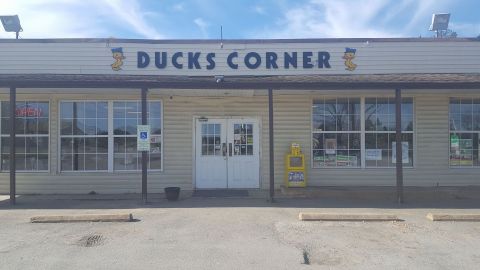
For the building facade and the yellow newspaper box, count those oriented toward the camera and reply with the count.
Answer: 2

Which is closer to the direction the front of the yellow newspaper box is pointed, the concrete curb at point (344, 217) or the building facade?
the concrete curb

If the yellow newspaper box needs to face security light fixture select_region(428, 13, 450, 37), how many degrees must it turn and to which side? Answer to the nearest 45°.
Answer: approximately 135° to its left

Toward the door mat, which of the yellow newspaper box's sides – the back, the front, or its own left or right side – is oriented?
right

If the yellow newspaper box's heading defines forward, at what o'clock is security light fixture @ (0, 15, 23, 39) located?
The security light fixture is roughly at 3 o'clock from the yellow newspaper box.

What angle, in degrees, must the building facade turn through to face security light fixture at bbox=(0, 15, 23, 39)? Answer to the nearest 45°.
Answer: approximately 90° to its right

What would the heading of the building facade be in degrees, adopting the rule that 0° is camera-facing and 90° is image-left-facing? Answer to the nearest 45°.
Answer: approximately 0°

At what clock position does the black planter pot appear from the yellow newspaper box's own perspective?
The black planter pot is roughly at 2 o'clock from the yellow newspaper box.
